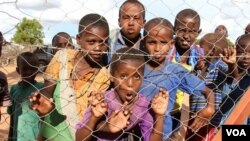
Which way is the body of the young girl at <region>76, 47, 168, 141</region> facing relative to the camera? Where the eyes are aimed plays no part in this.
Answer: toward the camera

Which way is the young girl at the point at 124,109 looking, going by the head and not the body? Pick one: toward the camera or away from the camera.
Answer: toward the camera

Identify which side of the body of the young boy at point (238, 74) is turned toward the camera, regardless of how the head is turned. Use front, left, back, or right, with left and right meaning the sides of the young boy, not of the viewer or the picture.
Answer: front

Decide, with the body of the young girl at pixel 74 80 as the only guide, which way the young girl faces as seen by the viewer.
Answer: toward the camera

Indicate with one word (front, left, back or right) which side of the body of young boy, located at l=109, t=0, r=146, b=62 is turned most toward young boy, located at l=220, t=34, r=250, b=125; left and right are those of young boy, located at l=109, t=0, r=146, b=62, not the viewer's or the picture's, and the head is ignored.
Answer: left

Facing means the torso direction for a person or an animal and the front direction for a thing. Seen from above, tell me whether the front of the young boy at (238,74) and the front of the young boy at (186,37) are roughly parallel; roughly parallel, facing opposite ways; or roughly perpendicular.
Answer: roughly parallel

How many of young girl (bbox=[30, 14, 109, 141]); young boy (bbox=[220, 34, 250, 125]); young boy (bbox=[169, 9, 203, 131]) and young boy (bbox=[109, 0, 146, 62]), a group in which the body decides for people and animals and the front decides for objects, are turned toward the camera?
4

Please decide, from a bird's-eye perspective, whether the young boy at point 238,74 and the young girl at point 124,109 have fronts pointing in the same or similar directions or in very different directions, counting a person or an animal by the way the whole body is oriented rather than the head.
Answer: same or similar directions

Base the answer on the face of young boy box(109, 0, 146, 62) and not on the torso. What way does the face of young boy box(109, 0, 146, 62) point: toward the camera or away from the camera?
toward the camera

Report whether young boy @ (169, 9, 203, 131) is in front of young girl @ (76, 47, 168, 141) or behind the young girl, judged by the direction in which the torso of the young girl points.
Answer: behind
